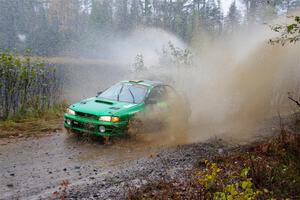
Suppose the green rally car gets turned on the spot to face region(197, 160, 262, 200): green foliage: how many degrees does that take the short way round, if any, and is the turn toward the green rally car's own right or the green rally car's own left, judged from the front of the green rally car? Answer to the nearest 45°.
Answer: approximately 45° to the green rally car's own left

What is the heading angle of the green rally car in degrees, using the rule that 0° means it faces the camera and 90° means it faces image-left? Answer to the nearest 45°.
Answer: approximately 45°
